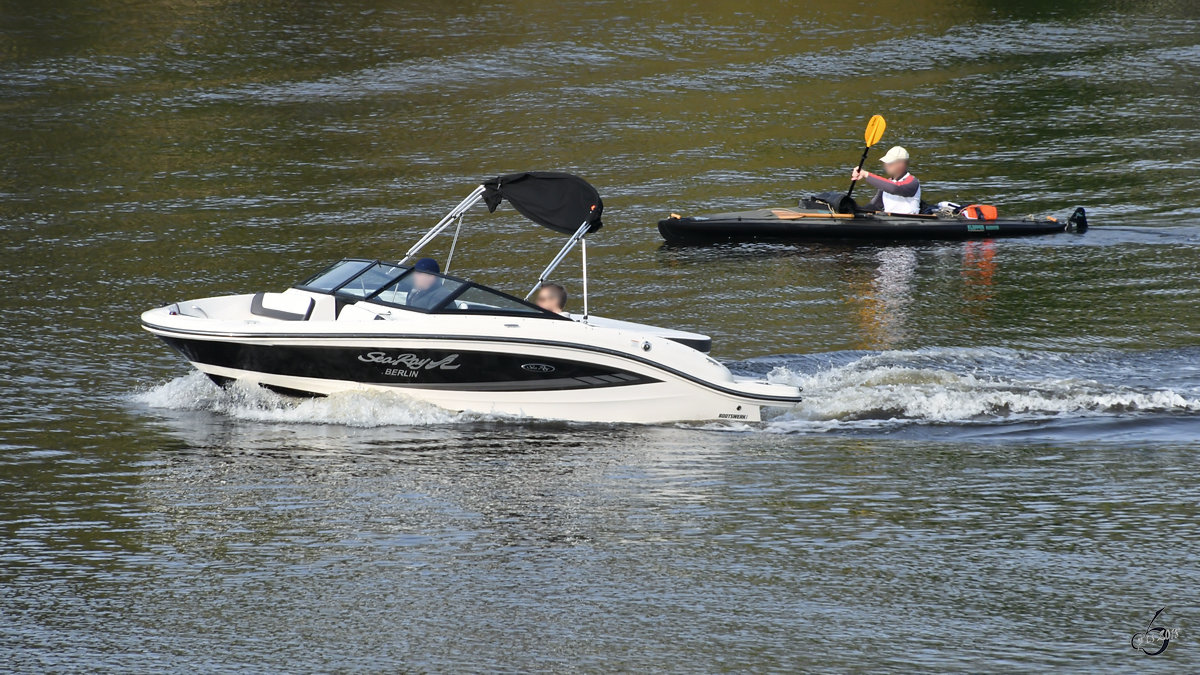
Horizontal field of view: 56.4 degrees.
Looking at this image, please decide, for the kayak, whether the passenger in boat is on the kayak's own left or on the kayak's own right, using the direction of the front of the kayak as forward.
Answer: on the kayak's own left

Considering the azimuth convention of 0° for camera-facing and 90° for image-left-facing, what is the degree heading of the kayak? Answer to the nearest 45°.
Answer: approximately 90°
